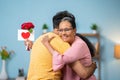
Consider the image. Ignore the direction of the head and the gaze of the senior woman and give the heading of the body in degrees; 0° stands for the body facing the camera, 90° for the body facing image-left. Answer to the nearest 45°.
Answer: approximately 45°
